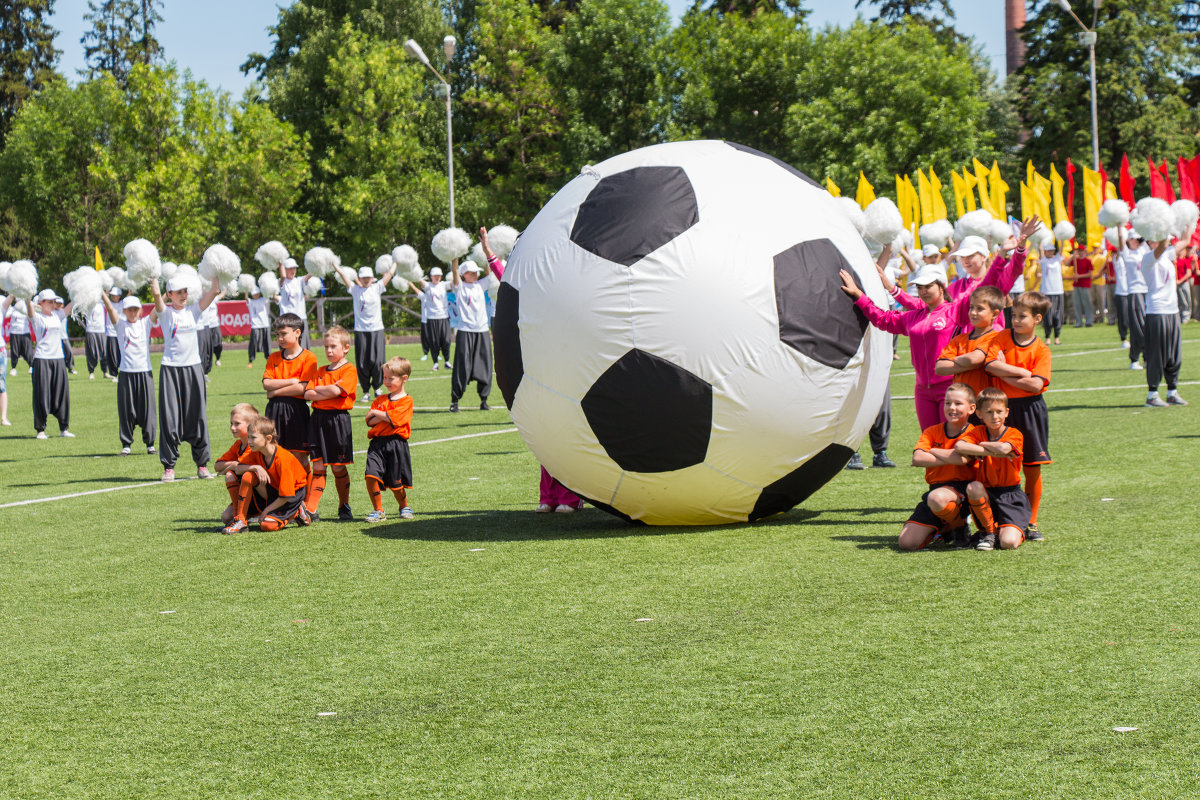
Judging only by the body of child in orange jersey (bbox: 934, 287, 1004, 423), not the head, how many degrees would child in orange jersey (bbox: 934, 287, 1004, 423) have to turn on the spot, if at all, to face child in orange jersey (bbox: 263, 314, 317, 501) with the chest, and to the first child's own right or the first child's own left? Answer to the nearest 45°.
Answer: approximately 45° to the first child's own right

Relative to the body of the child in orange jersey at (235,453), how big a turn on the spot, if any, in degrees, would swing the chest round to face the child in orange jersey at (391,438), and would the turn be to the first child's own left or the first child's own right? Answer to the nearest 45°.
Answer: approximately 135° to the first child's own left

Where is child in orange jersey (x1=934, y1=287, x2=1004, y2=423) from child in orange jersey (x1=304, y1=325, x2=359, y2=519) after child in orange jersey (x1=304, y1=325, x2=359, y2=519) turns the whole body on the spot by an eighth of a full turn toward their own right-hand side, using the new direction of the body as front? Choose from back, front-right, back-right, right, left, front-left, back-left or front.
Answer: back-left

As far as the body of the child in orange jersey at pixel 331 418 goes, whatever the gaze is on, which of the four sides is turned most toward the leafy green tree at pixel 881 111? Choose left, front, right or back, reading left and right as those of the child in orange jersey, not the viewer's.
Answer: back

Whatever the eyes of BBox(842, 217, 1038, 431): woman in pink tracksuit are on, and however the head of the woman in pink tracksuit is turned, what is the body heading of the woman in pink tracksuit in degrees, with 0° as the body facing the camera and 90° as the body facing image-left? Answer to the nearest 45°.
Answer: approximately 45°

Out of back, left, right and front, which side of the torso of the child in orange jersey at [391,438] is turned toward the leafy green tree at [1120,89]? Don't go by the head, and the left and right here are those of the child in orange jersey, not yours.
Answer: back

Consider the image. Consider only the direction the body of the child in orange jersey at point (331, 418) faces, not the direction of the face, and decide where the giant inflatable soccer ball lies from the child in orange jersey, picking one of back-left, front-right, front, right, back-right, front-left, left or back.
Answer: left

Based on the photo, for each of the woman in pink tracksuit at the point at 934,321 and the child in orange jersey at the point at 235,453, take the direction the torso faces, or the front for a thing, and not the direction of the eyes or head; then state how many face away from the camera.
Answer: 0

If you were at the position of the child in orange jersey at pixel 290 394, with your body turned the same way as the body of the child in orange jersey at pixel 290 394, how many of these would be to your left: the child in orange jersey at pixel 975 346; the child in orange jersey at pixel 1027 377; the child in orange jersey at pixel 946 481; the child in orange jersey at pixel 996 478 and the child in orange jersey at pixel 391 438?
5

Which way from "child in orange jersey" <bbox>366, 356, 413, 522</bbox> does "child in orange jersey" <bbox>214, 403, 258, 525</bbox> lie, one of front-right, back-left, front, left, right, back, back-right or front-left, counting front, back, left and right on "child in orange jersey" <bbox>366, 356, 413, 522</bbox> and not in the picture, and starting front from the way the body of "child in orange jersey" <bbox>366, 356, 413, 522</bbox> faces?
front-right

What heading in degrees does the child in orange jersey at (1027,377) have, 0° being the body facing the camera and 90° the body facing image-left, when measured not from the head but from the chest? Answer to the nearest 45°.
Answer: approximately 45°
